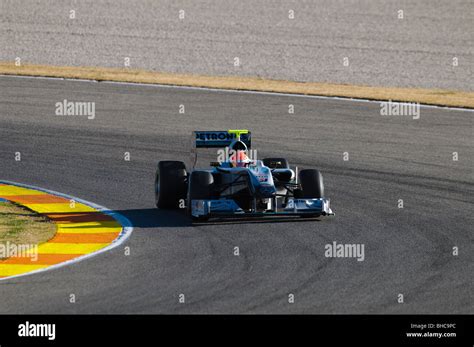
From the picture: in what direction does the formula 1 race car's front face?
toward the camera
